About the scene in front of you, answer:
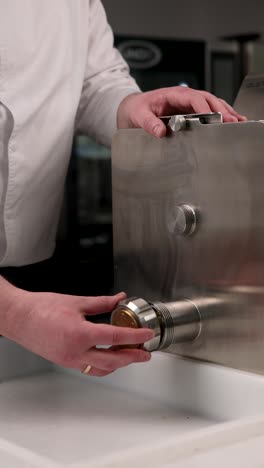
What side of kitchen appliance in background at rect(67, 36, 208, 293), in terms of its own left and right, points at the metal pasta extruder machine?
front

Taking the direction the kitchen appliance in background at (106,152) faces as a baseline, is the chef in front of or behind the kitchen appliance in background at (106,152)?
in front

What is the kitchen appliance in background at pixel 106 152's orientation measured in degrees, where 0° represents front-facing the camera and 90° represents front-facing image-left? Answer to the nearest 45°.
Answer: approximately 0°

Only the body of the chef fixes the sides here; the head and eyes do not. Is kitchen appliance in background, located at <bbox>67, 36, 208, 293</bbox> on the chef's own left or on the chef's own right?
on the chef's own left

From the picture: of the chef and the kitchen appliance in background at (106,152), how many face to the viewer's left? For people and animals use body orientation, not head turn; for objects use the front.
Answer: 0
